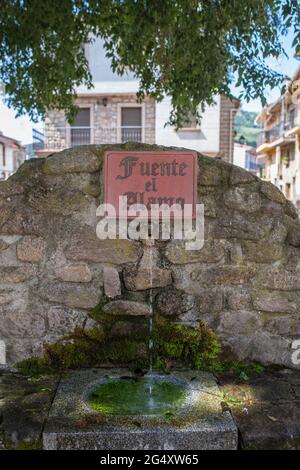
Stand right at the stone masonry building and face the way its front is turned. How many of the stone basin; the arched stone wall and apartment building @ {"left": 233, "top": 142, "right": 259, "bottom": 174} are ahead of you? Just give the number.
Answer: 2

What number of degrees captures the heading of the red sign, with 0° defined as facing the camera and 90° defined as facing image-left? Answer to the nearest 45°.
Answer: approximately 0°

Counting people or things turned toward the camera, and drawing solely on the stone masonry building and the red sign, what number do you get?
2

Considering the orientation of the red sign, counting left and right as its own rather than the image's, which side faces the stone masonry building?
back

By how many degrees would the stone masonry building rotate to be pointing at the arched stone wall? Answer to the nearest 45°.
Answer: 0° — it already faces it

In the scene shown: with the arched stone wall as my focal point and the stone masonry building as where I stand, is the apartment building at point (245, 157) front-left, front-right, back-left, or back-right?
back-left

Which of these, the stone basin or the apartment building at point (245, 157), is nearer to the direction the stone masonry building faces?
the stone basin

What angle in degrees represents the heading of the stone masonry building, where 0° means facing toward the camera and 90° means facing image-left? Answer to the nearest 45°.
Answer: approximately 0°
